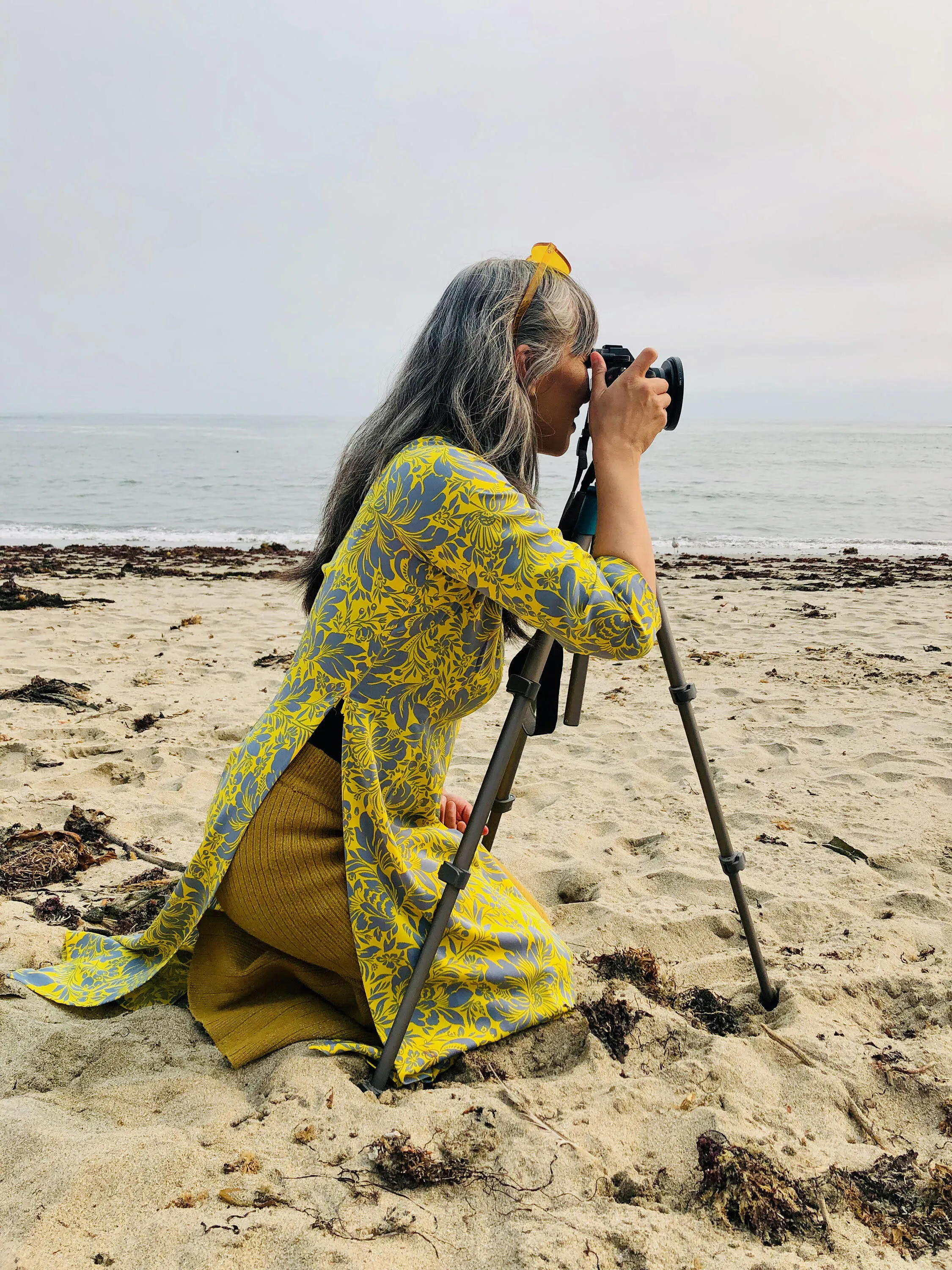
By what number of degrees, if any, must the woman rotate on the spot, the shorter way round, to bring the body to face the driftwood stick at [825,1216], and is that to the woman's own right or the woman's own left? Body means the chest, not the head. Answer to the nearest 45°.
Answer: approximately 45° to the woman's own right

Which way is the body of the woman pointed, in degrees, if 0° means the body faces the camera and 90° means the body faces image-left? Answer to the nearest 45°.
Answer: approximately 270°

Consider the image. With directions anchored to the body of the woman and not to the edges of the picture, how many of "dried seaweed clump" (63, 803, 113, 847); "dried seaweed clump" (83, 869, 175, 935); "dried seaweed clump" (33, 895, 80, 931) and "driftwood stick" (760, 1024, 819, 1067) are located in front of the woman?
1

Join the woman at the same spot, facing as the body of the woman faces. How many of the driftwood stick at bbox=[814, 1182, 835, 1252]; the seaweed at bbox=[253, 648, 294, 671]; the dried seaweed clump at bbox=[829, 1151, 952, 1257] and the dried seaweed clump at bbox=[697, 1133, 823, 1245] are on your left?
1

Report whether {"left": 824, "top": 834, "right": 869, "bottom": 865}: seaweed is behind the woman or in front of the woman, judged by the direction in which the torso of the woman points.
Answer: in front

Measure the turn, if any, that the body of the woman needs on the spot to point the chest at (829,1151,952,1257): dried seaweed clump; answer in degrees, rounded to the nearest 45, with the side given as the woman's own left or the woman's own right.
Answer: approximately 45° to the woman's own right

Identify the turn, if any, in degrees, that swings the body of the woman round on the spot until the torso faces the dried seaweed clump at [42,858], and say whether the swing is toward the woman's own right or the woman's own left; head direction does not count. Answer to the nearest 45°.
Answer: approximately 135° to the woman's own left

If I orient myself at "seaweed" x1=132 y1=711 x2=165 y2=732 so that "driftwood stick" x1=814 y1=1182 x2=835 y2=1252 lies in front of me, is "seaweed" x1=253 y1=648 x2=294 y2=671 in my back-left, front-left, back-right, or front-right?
back-left

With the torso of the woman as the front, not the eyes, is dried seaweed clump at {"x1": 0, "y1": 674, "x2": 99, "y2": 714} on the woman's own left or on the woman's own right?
on the woman's own left

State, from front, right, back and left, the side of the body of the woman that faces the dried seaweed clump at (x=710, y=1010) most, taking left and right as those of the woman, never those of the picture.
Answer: front

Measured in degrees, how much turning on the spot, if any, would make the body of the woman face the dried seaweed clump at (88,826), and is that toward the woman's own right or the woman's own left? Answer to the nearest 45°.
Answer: approximately 135° to the woman's own left

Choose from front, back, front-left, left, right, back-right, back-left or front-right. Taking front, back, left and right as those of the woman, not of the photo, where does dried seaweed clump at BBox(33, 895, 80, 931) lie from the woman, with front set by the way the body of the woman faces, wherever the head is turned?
back-left

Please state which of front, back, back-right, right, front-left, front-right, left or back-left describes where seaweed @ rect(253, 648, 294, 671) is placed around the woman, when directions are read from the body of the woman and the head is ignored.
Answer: left
